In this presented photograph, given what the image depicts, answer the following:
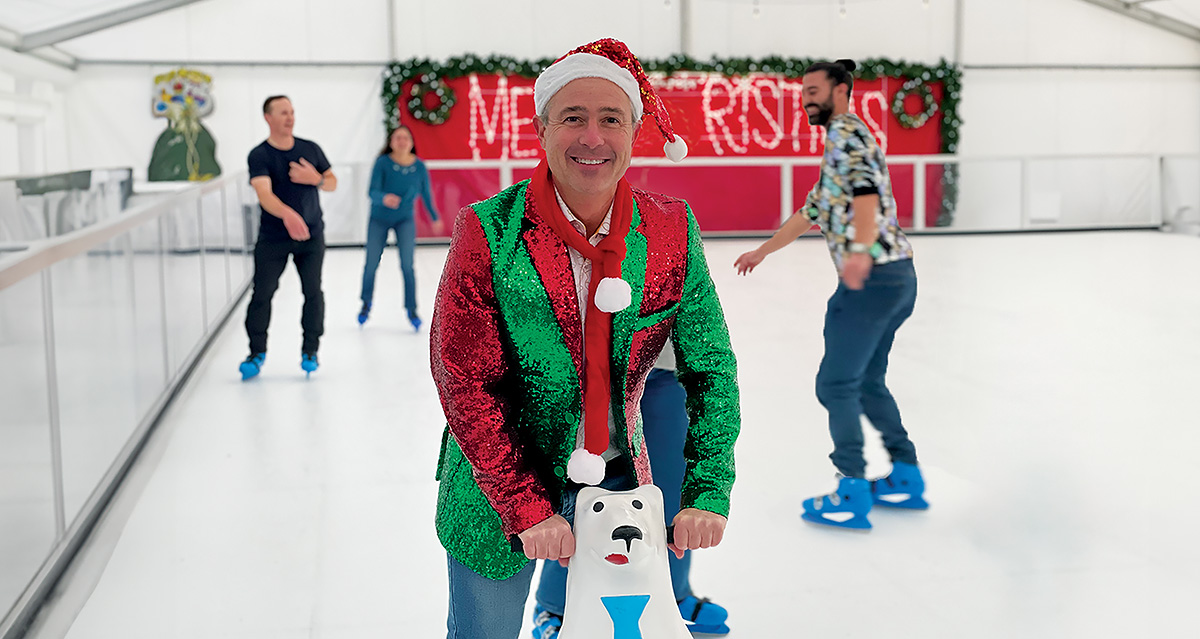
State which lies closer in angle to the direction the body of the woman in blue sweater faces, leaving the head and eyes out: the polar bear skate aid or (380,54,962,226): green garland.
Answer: the polar bear skate aid

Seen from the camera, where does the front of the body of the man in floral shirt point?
to the viewer's left

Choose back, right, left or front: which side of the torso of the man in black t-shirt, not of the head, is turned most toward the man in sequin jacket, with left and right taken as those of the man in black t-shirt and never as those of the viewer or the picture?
front

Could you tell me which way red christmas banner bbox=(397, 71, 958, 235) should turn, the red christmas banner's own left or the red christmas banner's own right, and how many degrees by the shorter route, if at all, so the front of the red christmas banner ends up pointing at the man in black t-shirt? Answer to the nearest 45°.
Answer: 0° — it already faces them

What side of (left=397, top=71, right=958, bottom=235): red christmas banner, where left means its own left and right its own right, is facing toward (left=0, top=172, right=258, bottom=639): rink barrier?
front

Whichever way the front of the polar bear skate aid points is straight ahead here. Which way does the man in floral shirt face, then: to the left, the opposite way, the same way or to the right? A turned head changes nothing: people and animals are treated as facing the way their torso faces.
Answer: to the right

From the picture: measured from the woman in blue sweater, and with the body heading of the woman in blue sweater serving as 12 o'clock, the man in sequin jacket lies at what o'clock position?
The man in sequin jacket is roughly at 12 o'clock from the woman in blue sweater.

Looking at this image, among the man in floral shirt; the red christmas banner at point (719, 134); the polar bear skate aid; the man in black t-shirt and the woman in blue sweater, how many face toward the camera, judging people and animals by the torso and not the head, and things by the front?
4

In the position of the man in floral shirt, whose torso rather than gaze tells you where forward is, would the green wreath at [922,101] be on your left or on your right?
on your right

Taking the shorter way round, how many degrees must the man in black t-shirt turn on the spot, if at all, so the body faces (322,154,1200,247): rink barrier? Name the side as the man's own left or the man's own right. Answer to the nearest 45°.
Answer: approximately 135° to the man's own left
